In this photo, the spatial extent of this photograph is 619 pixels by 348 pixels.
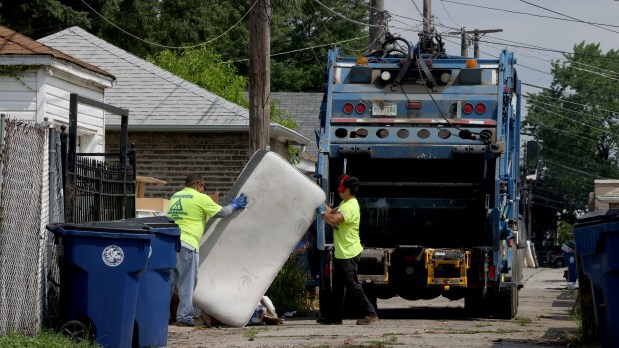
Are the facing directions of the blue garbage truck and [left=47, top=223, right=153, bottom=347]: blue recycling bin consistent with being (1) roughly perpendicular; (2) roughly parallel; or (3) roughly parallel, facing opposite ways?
roughly perpendicular

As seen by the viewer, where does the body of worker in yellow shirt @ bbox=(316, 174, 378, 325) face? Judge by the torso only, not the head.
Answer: to the viewer's left

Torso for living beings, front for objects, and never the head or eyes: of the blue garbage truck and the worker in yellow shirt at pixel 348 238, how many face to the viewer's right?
0

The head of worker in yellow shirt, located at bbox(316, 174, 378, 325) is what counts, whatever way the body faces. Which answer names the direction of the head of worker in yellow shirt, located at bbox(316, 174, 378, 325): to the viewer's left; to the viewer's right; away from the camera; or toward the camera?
to the viewer's left

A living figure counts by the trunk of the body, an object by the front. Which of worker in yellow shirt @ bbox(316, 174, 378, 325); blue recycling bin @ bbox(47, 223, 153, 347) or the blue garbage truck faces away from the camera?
the blue garbage truck

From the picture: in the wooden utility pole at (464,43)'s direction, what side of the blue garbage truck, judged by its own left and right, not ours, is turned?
front

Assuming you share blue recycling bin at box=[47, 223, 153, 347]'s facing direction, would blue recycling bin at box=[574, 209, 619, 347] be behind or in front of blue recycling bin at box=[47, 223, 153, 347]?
in front

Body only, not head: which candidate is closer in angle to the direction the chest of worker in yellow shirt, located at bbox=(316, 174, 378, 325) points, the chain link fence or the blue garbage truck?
the chain link fence

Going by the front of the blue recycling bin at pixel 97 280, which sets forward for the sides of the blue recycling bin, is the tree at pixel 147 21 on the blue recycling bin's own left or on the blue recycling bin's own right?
on the blue recycling bin's own left

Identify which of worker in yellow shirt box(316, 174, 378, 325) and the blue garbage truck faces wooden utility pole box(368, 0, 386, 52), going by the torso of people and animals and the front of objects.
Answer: the blue garbage truck

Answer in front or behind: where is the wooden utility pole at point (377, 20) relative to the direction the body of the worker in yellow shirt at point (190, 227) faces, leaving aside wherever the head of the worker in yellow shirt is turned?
in front

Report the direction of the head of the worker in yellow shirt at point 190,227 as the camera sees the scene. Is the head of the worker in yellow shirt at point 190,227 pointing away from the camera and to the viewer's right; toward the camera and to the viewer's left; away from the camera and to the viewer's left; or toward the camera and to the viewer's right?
away from the camera and to the viewer's right

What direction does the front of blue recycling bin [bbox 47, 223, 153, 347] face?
to the viewer's right

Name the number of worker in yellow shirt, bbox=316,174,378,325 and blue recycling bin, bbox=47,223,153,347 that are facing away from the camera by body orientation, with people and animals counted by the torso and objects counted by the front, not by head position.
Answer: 0

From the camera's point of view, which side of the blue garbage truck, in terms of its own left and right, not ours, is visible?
back
